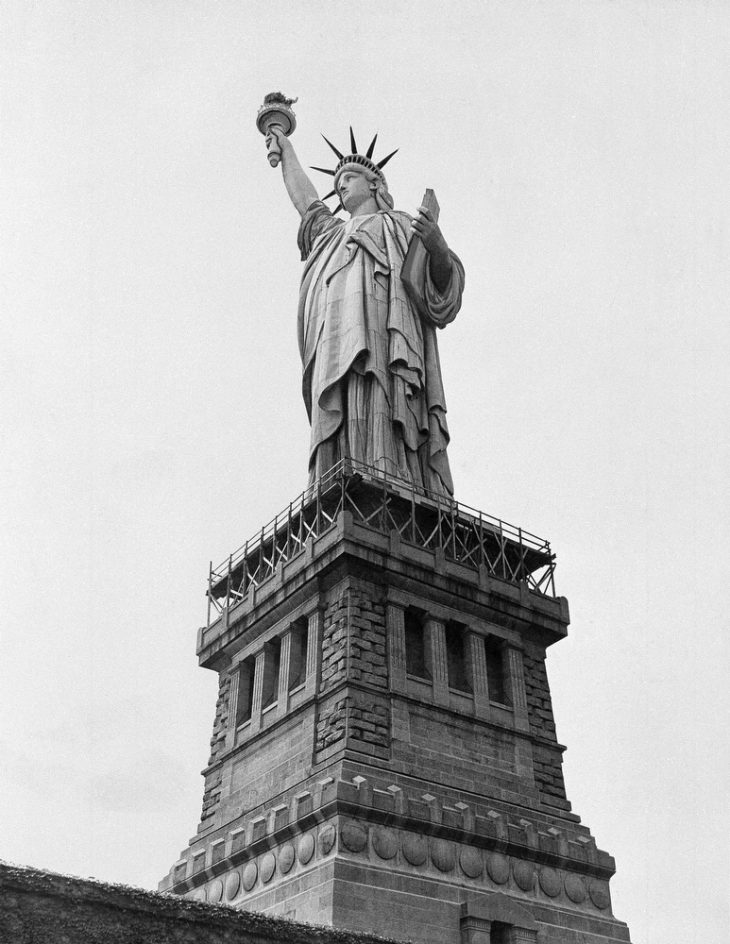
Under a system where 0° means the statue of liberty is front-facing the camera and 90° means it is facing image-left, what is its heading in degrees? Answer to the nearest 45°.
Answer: approximately 45°
